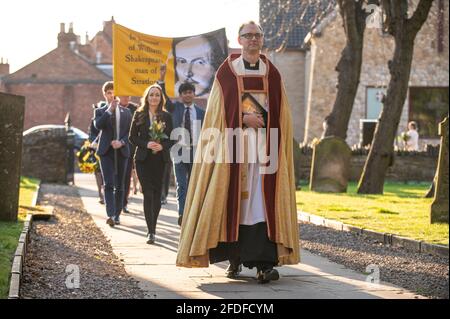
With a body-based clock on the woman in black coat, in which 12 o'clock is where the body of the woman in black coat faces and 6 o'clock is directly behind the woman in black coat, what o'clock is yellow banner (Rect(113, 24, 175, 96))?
The yellow banner is roughly at 6 o'clock from the woman in black coat.

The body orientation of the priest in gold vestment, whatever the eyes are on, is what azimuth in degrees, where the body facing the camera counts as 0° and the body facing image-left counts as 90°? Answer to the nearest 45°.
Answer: approximately 0°

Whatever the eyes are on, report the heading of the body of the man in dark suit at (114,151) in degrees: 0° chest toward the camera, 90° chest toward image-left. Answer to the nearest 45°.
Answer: approximately 0°

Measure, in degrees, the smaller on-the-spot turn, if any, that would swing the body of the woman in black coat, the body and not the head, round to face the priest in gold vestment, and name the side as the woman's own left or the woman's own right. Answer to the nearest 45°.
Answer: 0° — they already face them

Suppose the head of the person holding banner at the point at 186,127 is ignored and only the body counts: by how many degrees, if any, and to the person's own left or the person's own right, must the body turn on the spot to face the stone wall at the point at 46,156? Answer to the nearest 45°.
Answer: approximately 180°

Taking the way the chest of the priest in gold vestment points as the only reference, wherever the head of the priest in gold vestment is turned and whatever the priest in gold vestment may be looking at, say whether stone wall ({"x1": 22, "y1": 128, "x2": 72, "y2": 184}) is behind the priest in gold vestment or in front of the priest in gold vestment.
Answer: behind
